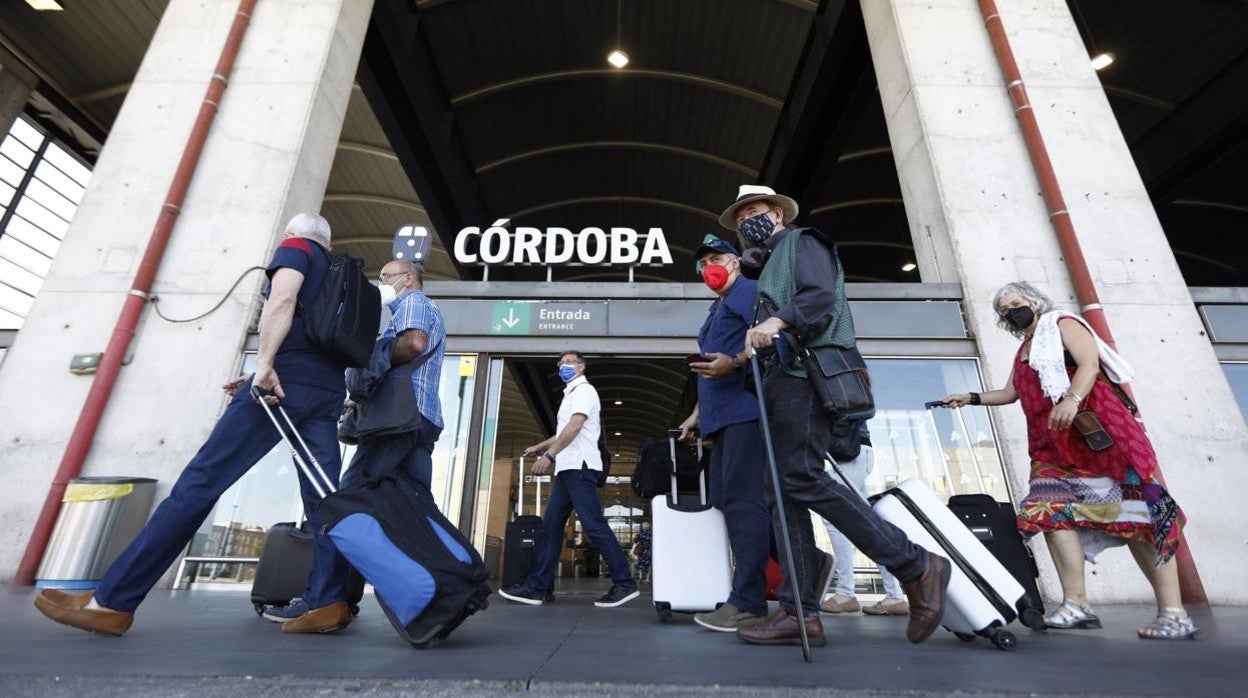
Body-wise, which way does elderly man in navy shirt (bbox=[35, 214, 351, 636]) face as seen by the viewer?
to the viewer's left

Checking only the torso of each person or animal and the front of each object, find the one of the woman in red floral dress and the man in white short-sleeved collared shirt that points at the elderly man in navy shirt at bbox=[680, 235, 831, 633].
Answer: the woman in red floral dress

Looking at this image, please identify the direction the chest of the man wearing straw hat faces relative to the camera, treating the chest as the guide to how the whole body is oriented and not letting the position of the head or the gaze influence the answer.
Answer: to the viewer's left

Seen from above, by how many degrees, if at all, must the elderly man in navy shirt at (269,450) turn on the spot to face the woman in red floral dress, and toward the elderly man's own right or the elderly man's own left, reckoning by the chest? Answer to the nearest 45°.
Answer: approximately 135° to the elderly man's own left

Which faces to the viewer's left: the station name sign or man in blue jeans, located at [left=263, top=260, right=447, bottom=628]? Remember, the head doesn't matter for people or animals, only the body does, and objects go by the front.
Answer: the man in blue jeans

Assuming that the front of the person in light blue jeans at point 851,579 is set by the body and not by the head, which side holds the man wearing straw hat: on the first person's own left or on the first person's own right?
on the first person's own left

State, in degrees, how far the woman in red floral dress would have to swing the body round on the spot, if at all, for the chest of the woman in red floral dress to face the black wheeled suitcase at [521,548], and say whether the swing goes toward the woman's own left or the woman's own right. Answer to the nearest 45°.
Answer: approximately 45° to the woman's own right

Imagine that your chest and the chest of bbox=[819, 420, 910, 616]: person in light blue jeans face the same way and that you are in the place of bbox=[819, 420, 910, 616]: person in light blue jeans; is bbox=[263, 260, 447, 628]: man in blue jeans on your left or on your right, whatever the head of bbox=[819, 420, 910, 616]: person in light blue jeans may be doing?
on your left

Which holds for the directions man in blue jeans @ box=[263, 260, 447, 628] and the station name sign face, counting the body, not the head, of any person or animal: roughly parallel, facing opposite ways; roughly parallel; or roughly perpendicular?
roughly perpendicular

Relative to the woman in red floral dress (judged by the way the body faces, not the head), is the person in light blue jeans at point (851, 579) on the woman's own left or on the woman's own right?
on the woman's own right

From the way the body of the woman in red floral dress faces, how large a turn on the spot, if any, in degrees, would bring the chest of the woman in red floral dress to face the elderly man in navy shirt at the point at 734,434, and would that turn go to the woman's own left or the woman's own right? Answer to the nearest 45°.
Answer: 0° — they already face them

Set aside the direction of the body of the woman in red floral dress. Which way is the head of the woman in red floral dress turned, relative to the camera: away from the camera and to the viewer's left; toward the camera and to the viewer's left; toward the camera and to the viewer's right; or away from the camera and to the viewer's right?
toward the camera and to the viewer's left

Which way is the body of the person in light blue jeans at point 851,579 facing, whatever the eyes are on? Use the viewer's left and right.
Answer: facing to the left of the viewer

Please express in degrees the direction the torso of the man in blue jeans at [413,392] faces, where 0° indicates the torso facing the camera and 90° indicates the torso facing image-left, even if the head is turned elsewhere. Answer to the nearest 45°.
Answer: approximately 90°

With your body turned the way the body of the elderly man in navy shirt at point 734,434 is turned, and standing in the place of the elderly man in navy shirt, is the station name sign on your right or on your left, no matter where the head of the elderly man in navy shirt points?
on your right

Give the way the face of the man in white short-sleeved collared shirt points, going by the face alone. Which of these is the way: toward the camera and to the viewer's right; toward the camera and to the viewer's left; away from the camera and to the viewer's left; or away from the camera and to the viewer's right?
toward the camera and to the viewer's left

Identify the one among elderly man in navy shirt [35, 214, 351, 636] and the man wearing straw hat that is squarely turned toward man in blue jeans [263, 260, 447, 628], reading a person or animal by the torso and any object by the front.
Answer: the man wearing straw hat
